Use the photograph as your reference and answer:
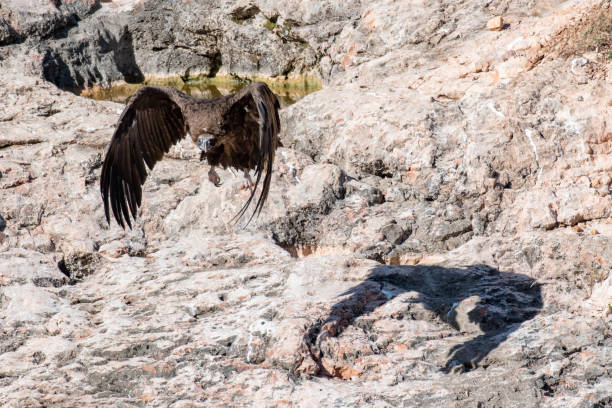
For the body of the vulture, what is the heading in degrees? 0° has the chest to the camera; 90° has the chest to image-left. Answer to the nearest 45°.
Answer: approximately 45°

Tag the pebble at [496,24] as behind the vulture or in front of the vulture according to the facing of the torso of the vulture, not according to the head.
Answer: behind
